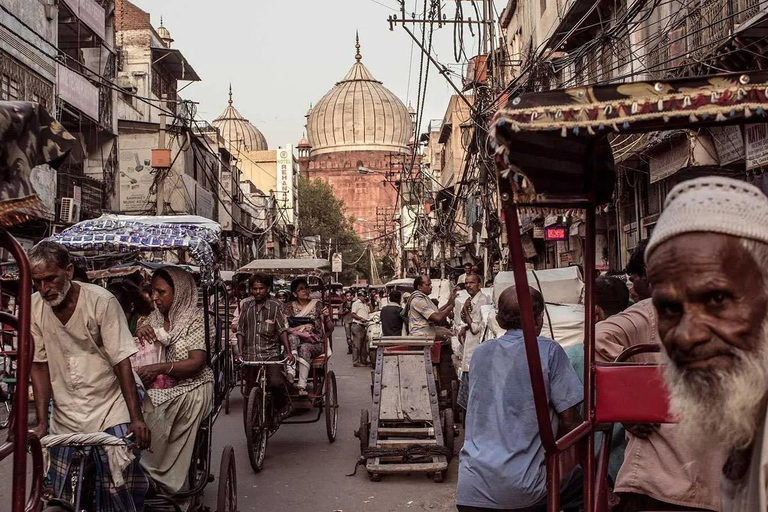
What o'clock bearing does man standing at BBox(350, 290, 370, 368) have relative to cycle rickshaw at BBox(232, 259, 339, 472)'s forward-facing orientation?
The man standing is roughly at 5 o'clock from the cycle rickshaw.

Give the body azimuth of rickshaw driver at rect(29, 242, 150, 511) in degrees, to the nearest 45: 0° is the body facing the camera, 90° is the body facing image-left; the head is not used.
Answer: approximately 45°

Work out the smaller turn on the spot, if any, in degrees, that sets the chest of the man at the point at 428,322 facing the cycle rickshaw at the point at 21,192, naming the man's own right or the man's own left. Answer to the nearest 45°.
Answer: approximately 90° to the man's own right

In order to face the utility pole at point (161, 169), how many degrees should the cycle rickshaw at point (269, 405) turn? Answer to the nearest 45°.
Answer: approximately 135° to its right

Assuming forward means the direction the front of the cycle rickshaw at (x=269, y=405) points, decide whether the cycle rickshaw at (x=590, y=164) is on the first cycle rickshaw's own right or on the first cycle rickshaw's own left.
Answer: on the first cycle rickshaw's own left
